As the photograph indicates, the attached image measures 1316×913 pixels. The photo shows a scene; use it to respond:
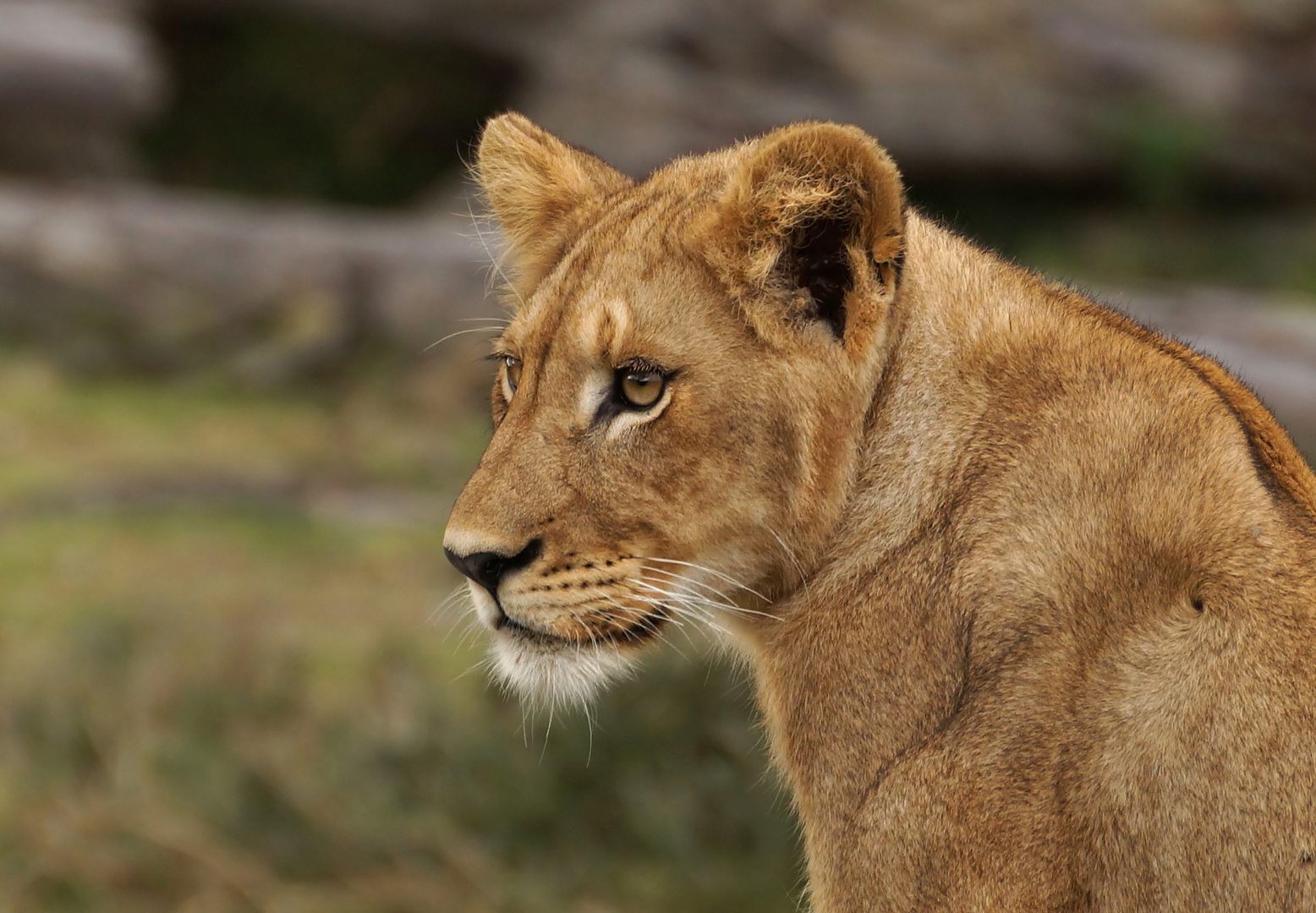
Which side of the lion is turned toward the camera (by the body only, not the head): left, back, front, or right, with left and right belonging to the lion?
left
